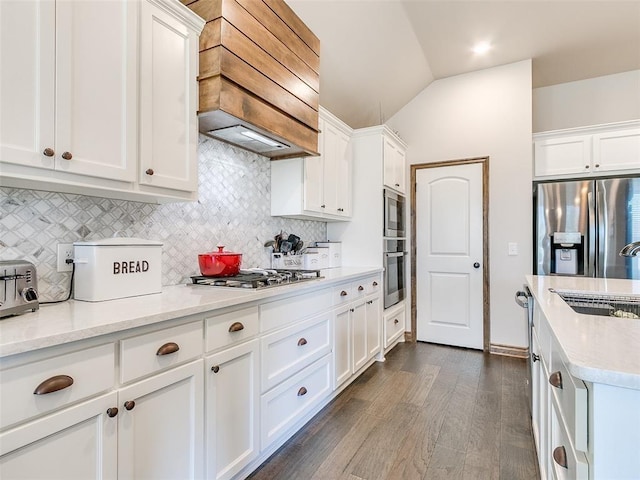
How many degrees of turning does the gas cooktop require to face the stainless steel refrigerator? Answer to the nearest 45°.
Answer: approximately 45° to its left

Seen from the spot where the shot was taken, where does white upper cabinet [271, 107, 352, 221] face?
facing the viewer and to the right of the viewer

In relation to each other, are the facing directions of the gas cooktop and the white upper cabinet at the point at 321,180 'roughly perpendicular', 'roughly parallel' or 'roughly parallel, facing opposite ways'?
roughly parallel

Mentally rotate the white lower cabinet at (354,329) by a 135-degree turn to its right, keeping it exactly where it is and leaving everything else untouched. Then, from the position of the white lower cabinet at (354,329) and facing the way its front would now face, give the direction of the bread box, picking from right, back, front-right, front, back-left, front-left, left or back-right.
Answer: front-left

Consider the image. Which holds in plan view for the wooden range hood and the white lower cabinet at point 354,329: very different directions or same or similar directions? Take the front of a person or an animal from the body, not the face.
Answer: same or similar directions

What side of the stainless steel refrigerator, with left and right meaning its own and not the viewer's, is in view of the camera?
front

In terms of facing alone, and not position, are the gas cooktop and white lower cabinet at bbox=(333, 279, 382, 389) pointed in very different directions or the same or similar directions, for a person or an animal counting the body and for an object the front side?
same or similar directions

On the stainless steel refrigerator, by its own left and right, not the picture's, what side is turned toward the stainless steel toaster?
front

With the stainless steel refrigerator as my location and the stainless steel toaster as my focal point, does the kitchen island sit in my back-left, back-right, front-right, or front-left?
front-left

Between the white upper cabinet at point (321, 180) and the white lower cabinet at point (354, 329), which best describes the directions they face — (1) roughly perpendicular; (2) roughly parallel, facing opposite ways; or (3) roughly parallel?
roughly parallel

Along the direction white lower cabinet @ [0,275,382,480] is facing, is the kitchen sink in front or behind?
in front

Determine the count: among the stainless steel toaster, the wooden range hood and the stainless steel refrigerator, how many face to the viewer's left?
0

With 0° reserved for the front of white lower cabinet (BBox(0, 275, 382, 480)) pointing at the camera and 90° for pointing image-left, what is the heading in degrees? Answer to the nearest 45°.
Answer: approximately 315°
